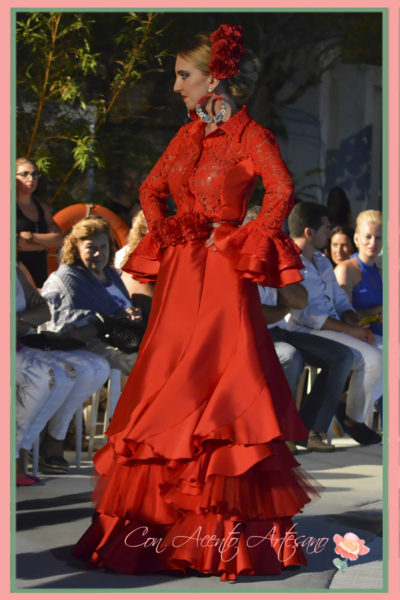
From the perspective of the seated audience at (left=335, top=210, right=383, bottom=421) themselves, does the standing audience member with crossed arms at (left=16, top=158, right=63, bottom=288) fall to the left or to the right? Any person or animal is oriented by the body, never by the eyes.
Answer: on their right

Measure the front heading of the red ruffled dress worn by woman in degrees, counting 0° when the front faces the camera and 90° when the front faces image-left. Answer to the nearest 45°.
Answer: approximately 45°

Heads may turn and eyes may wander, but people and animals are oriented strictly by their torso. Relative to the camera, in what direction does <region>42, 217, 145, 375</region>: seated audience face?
facing the viewer and to the right of the viewer

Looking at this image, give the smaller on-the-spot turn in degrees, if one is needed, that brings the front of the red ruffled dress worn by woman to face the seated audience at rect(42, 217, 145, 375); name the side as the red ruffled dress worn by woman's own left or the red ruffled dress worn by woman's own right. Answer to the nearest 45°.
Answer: approximately 135° to the red ruffled dress worn by woman's own right

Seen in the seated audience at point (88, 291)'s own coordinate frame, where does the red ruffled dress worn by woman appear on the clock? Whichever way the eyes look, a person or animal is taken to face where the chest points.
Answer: The red ruffled dress worn by woman is roughly at 1 o'clock from the seated audience.

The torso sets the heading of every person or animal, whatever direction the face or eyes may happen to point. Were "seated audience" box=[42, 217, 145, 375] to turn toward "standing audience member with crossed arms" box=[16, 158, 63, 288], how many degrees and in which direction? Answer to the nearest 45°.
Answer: approximately 180°

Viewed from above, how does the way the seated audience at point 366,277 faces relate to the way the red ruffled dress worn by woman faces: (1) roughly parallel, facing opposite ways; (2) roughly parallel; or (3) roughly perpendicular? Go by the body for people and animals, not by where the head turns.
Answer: roughly perpendicular

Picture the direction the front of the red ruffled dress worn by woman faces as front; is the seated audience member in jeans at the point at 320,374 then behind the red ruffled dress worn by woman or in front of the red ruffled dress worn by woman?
behind

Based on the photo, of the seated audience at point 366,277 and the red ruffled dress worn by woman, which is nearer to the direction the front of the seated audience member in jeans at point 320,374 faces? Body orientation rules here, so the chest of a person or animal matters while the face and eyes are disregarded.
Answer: the red ruffled dress worn by woman

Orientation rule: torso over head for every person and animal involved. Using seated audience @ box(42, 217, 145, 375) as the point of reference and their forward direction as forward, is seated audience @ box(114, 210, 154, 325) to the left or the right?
on their left

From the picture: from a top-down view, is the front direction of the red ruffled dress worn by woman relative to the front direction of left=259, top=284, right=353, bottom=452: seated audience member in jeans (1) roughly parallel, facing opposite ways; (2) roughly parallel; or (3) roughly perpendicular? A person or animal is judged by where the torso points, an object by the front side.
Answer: roughly perpendicular
